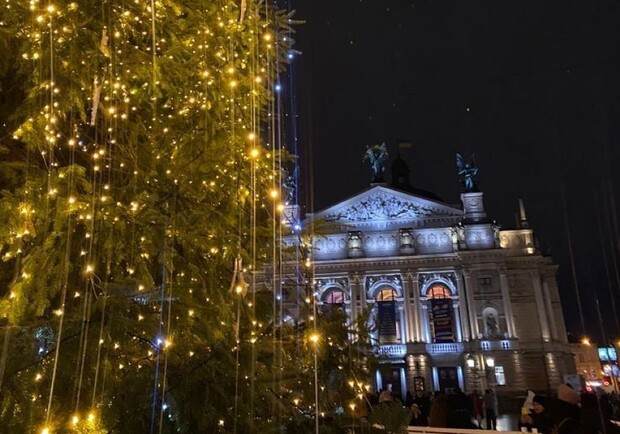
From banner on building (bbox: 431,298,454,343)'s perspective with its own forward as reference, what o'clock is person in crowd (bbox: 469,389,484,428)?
The person in crowd is roughly at 12 o'clock from the banner on building.

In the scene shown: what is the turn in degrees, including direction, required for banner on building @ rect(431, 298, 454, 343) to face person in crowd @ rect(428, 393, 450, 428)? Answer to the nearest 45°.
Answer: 0° — it already faces them

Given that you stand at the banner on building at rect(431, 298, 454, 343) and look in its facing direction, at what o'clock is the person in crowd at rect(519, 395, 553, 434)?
The person in crowd is roughly at 12 o'clock from the banner on building.

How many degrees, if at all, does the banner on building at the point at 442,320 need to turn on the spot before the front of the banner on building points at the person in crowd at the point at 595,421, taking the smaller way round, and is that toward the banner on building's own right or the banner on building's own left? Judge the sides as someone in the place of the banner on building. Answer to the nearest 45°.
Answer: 0° — it already faces them

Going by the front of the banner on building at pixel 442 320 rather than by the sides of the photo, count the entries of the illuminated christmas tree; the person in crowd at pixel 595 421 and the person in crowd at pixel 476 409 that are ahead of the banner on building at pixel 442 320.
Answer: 3

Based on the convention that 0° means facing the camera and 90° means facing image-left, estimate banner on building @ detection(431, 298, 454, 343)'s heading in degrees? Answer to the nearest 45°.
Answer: approximately 0°

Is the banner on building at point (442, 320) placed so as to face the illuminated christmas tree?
yes

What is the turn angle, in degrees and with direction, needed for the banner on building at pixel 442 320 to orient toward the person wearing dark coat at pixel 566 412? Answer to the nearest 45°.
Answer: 0° — it already faces them

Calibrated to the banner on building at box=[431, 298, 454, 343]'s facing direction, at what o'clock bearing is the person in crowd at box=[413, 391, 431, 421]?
The person in crowd is roughly at 12 o'clock from the banner on building.
